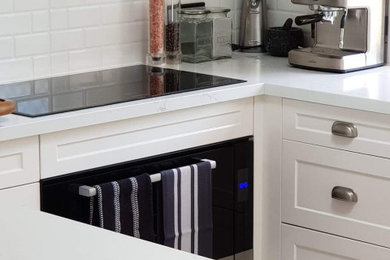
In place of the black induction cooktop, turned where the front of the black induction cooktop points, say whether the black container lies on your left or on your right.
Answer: on your left

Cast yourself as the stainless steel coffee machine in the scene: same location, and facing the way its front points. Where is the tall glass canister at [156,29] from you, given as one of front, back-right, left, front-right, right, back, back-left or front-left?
front-right

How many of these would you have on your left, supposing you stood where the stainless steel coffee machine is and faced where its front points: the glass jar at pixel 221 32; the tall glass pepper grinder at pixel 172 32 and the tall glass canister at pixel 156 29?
0

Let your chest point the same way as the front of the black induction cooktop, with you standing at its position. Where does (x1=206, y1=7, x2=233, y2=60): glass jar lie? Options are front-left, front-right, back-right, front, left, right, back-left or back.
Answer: left

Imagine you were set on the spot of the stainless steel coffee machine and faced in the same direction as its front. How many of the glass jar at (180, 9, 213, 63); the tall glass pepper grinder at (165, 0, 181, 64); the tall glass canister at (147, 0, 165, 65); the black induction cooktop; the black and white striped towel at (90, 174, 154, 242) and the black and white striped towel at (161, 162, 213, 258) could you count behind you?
0

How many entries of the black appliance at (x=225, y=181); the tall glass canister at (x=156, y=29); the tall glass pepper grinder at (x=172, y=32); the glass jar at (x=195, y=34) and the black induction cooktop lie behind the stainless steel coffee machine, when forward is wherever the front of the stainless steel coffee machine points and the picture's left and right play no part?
0

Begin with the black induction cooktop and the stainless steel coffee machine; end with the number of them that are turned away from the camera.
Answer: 0

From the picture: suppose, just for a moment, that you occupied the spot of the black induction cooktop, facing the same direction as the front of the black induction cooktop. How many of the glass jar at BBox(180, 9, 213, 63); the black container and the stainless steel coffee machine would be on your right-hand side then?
0

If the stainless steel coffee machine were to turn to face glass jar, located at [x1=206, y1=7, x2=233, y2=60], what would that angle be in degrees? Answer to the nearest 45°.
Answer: approximately 45° to its right

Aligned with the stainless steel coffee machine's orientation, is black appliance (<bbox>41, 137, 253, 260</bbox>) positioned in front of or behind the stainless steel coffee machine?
in front

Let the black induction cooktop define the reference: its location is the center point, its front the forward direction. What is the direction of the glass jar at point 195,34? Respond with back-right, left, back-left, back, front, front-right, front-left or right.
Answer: left

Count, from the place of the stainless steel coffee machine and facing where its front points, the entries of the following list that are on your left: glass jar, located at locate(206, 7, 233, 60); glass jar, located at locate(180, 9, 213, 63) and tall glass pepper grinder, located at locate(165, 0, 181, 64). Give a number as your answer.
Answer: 0

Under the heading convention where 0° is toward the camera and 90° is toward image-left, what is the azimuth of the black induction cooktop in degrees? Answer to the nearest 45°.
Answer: approximately 315°

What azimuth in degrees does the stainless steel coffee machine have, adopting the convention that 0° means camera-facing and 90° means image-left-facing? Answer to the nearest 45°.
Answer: approximately 45°

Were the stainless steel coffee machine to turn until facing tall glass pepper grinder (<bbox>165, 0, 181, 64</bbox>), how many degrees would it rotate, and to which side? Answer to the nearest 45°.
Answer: approximately 45° to its right

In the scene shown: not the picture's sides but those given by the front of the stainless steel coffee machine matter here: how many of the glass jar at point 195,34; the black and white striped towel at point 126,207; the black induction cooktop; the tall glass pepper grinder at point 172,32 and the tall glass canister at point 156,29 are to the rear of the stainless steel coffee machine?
0
